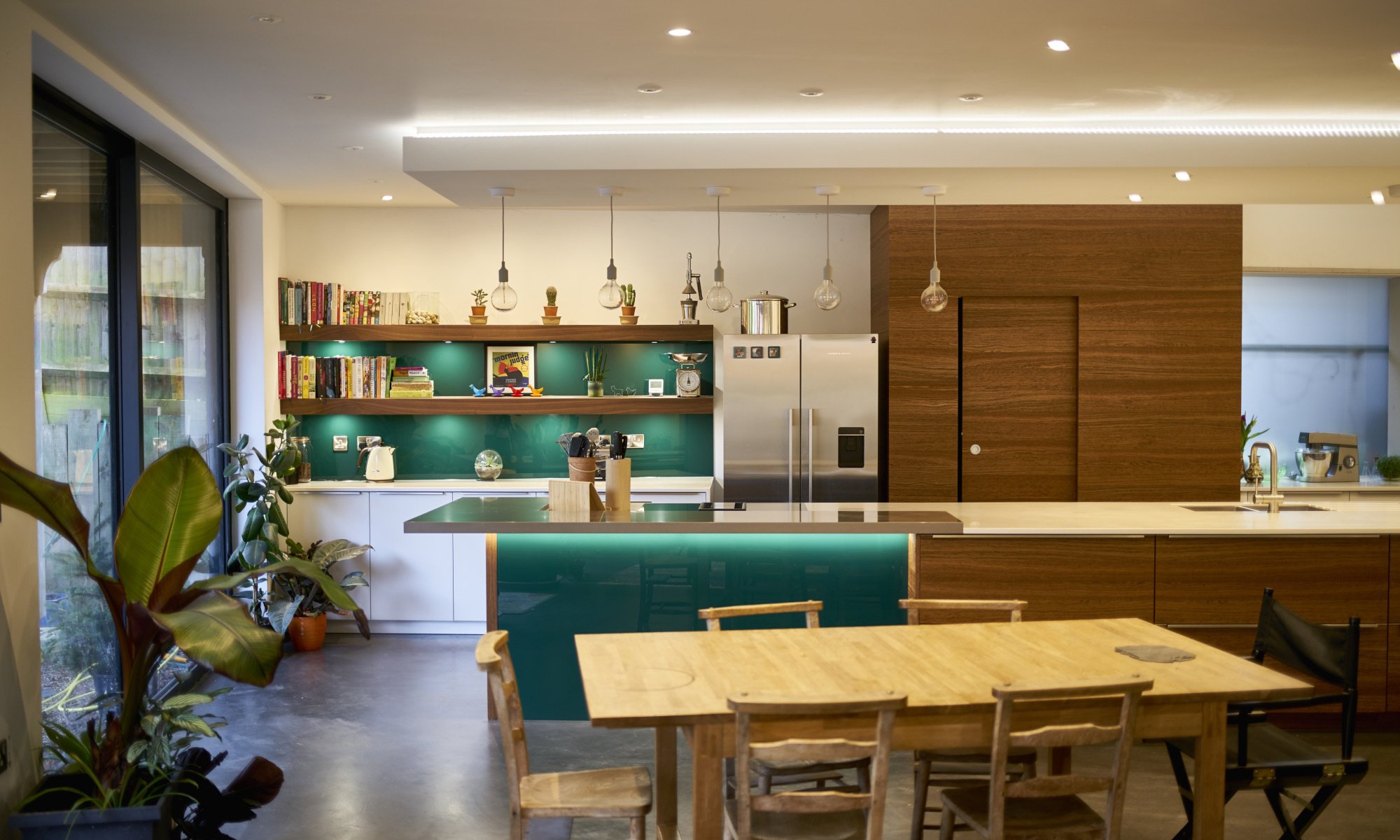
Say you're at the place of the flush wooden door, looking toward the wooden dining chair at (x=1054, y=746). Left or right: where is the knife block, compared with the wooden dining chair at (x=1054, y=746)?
right

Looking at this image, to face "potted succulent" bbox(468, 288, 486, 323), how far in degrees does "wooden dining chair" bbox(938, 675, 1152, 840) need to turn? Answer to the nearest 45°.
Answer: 0° — it already faces it

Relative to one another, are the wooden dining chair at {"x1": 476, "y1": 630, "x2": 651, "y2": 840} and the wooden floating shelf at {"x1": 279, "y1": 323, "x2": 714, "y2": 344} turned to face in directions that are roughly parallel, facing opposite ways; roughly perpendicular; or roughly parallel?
roughly perpendicular

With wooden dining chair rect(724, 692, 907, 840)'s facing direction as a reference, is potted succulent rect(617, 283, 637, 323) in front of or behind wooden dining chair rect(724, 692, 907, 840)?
in front

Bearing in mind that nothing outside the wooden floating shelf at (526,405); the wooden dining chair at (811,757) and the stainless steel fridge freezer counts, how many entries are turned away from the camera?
1

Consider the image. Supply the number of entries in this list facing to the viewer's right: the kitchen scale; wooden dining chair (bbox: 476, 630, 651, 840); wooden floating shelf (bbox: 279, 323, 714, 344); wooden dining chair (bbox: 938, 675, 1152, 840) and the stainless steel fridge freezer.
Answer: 1

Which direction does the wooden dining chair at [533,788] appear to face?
to the viewer's right

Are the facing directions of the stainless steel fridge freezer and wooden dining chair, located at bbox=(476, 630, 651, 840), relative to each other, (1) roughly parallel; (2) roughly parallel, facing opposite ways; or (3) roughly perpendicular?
roughly perpendicular

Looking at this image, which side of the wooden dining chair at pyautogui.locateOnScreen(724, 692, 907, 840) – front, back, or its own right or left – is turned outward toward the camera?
back

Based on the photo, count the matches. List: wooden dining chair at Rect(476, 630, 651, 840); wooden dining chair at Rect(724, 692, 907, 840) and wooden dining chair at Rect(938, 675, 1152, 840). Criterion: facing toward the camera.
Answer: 0

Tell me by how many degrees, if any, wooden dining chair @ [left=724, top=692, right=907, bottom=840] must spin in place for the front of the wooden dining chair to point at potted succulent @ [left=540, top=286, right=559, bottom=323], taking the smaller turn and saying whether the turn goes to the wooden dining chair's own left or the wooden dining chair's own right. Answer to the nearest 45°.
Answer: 0° — it already faces it

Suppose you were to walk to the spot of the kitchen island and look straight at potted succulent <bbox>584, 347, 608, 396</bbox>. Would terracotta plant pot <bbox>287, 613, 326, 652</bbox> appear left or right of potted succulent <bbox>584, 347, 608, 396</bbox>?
left

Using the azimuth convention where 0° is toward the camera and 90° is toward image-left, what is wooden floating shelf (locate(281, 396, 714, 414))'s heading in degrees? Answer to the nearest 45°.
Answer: approximately 0°

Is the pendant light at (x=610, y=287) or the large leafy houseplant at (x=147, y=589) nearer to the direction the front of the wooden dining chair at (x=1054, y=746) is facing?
the pendant light

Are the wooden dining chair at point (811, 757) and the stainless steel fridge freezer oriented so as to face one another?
yes

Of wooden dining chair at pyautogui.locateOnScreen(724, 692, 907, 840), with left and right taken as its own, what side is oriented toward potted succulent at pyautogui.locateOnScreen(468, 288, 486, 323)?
front

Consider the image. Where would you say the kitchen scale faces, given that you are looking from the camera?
facing the viewer

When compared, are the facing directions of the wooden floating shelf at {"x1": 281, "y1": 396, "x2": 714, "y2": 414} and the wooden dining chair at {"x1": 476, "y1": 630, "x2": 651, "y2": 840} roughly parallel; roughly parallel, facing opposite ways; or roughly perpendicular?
roughly perpendicular
